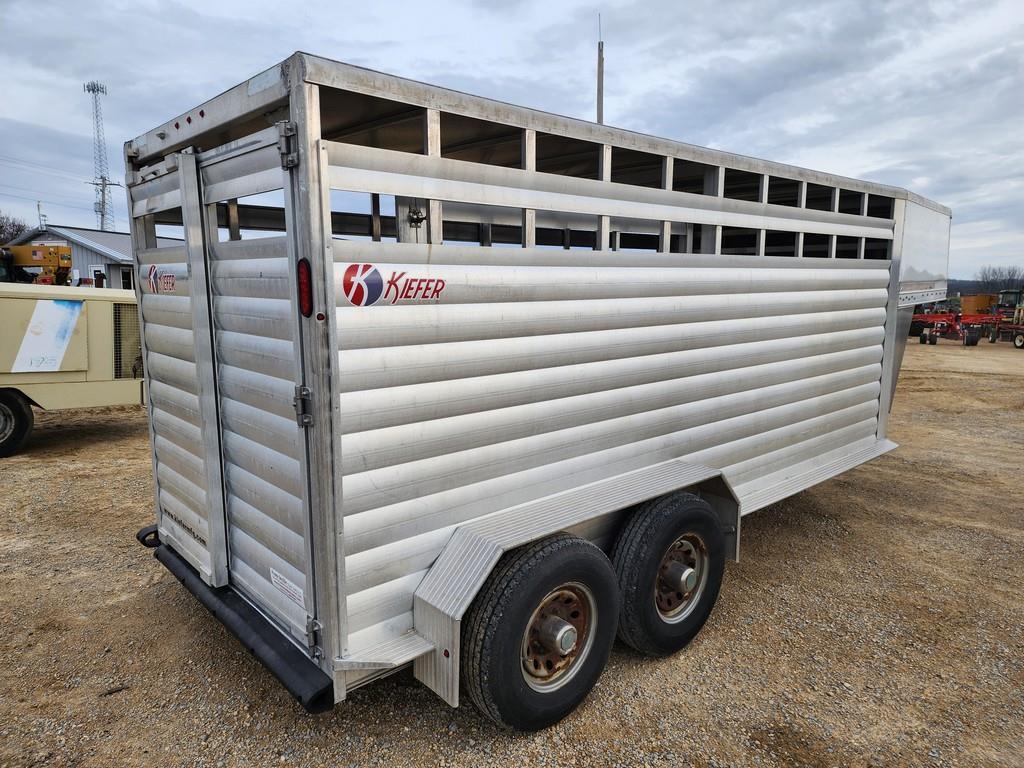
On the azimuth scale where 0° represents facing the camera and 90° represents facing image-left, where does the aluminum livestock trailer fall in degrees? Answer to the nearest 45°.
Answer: approximately 225°

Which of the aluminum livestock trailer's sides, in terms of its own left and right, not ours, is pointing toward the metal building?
left
